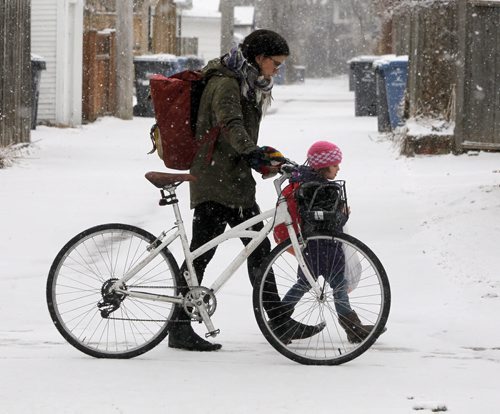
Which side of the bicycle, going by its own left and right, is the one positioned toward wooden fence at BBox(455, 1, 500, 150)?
left

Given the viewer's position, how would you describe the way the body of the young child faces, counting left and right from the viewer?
facing to the right of the viewer

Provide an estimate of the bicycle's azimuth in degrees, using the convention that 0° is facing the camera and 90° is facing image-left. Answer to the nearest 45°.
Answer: approximately 270°

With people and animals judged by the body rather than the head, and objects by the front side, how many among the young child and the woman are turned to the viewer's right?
2

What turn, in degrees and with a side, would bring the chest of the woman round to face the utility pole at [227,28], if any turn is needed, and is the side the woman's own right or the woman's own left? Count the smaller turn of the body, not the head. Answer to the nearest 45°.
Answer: approximately 90° to the woman's own left

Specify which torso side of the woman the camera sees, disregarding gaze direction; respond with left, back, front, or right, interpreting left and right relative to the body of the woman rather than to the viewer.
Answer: right

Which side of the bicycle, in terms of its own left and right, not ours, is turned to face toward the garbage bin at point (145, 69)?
left

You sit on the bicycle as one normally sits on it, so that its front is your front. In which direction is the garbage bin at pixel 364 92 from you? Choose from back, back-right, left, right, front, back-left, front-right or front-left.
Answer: left

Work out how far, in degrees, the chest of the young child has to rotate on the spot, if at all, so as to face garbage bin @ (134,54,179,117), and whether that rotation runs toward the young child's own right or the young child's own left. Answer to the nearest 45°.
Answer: approximately 90° to the young child's own left

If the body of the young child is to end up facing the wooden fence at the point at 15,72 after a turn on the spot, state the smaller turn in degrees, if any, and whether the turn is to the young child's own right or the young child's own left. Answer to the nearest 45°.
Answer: approximately 90° to the young child's own left
